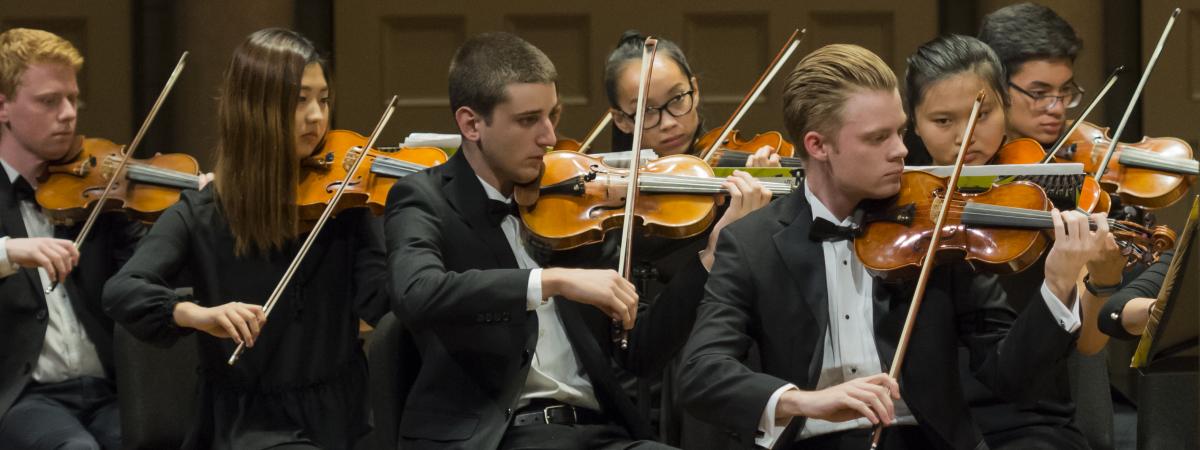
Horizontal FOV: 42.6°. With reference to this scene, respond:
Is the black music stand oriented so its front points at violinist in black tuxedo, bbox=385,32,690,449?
yes

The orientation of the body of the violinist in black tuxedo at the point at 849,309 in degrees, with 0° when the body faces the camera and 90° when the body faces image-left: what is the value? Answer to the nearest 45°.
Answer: approximately 315°

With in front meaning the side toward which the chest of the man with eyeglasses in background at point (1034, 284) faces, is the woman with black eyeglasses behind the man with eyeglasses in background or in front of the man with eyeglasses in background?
behind

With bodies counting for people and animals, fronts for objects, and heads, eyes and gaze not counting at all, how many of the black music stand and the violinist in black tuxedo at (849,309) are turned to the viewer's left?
1

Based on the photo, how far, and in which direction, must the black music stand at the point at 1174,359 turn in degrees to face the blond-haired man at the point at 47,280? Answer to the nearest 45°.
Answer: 0° — it already faces them

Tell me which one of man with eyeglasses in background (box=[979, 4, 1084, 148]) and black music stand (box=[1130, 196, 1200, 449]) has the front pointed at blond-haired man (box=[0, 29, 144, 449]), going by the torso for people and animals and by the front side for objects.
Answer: the black music stand

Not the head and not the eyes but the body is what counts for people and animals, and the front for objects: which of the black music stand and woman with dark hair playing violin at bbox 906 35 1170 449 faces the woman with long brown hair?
the black music stand

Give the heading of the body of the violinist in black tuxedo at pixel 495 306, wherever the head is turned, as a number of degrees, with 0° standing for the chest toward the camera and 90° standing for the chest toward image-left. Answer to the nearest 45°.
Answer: approximately 315°

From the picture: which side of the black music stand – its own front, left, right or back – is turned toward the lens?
left
